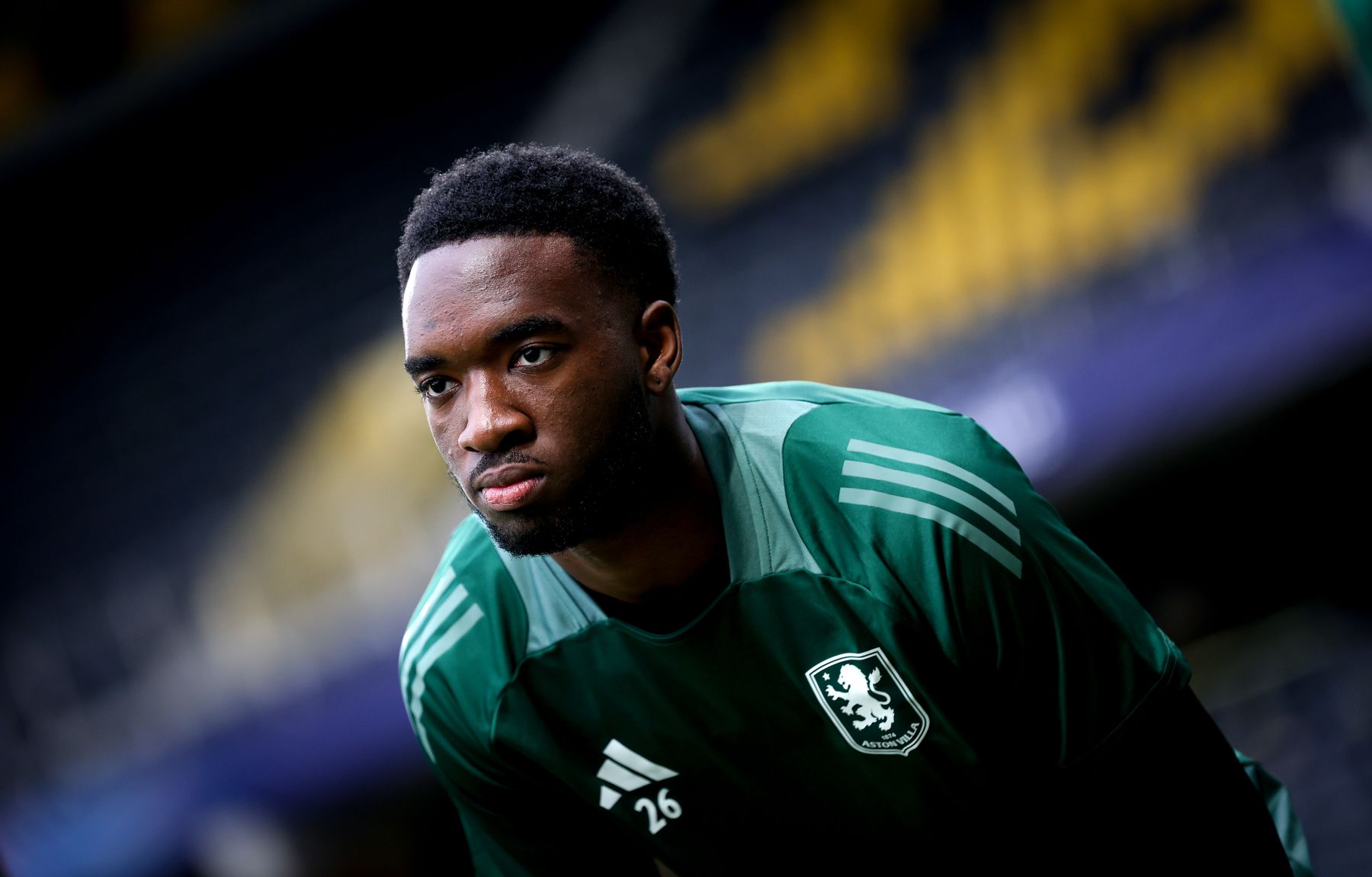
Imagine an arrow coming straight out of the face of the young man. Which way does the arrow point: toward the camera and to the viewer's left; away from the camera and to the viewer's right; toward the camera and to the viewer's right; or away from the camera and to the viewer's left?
toward the camera and to the viewer's left

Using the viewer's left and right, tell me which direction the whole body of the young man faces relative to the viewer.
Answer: facing the viewer and to the left of the viewer
